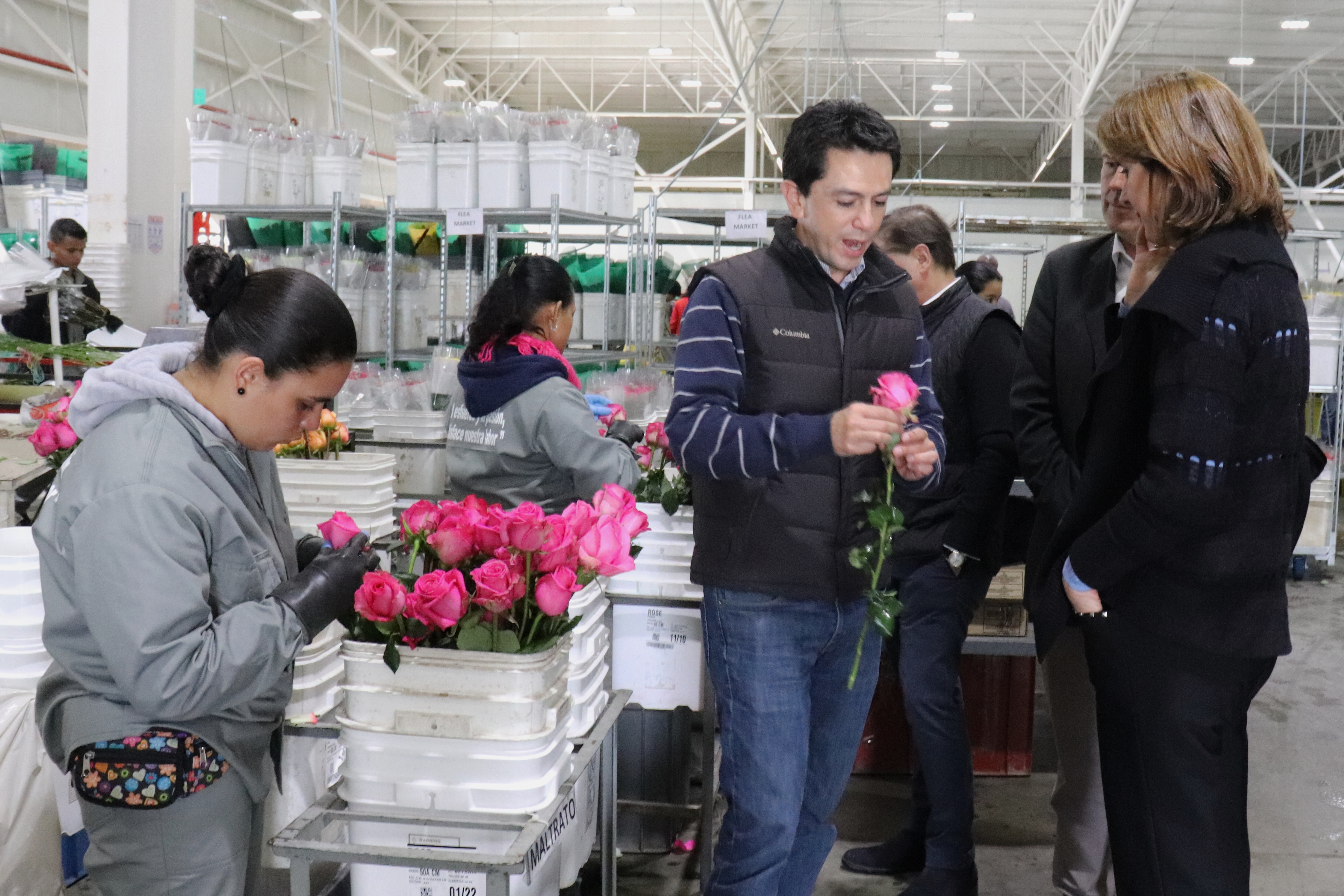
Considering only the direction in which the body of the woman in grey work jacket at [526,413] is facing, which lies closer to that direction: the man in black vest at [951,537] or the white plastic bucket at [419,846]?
the man in black vest

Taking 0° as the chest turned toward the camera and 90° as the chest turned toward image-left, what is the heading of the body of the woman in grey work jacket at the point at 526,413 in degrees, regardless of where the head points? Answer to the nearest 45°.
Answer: approximately 225°

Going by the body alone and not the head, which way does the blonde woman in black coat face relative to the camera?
to the viewer's left

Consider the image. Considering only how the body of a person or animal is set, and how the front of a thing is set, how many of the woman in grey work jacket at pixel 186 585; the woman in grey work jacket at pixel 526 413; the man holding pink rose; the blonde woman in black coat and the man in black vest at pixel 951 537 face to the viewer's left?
2

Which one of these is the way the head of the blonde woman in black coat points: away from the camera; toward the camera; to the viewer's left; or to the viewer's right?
to the viewer's left

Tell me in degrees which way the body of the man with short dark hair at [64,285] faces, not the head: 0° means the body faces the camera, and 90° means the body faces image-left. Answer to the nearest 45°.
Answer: approximately 315°

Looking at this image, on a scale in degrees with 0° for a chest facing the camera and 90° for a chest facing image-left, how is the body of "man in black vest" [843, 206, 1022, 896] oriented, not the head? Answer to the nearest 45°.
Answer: approximately 90°

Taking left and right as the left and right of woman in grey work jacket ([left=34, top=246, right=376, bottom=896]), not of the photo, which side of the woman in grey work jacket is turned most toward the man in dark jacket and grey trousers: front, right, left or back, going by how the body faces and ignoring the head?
front

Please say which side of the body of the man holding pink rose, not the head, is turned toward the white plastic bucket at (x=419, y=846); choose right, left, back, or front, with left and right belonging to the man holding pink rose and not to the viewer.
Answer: right

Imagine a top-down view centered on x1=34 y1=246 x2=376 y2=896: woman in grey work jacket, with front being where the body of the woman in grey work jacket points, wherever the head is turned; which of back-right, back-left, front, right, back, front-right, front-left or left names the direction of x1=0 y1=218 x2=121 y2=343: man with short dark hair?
left

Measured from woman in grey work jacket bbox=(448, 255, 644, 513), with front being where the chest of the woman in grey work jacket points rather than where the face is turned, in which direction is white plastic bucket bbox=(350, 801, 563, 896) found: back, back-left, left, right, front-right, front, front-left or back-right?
back-right

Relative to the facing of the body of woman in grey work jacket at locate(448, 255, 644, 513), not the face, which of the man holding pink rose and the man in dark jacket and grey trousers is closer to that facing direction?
the man in dark jacket and grey trousers

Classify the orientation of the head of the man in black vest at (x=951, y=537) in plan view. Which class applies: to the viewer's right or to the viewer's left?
to the viewer's left

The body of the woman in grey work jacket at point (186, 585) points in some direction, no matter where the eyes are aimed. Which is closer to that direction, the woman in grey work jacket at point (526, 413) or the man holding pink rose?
the man holding pink rose

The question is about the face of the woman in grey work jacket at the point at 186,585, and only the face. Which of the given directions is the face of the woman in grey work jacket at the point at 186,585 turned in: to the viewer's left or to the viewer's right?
to the viewer's right

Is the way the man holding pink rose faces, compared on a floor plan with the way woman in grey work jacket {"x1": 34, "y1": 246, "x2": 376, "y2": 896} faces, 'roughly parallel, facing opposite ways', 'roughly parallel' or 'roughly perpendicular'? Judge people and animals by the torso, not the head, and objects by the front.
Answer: roughly perpendicular

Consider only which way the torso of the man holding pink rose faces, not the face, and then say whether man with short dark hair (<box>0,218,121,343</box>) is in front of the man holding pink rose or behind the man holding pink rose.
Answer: behind
